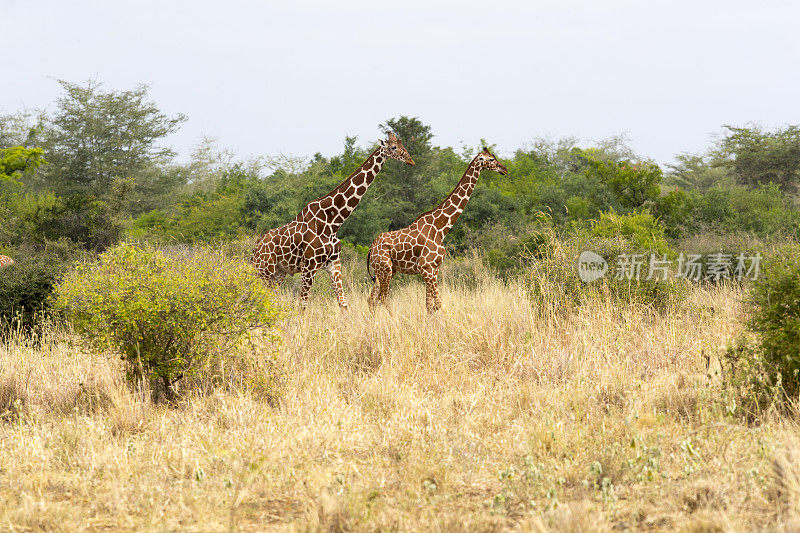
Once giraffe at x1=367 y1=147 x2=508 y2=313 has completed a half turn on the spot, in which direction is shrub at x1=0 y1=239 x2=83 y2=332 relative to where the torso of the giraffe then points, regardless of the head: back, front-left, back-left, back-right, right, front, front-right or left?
front

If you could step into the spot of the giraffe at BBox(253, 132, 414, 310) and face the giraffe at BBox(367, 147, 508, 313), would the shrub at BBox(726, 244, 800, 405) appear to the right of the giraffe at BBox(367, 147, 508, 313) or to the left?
right

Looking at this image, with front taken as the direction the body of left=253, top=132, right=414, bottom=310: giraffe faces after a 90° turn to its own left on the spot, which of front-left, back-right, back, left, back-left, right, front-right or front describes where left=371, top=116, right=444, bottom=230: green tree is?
front

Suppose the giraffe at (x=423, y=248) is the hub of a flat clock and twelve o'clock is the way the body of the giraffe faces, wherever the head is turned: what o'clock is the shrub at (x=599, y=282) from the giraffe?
The shrub is roughly at 12 o'clock from the giraffe.

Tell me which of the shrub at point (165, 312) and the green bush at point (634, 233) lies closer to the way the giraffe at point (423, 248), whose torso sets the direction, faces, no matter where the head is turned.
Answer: the green bush

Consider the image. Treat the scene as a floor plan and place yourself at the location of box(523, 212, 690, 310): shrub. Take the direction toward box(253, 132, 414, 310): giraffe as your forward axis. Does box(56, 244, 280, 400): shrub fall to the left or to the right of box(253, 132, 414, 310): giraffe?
left

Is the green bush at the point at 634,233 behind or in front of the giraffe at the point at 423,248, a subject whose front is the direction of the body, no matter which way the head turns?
in front

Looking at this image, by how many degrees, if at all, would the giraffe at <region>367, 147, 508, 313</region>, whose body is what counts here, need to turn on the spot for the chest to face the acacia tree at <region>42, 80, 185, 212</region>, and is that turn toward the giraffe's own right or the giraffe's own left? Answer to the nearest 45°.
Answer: approximately 135° to the giraffe's own left

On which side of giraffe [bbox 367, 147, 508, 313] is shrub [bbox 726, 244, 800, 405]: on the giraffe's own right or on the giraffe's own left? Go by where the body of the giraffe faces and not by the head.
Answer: on the giraffe's own right

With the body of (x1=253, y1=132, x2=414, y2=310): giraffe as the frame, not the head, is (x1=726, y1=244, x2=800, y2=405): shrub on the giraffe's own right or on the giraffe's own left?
on the giraffe's own right

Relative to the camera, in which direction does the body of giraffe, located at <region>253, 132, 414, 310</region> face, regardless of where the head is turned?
to the viewer's right

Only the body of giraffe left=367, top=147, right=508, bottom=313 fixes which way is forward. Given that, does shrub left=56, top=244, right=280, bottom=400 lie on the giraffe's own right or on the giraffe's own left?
on the giraffe's own right

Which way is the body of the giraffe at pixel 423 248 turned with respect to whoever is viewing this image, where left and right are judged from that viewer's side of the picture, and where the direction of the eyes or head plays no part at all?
facing to the right of the viewer

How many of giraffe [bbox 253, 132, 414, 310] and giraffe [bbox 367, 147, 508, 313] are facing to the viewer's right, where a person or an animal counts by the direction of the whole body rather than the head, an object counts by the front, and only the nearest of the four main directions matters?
2
